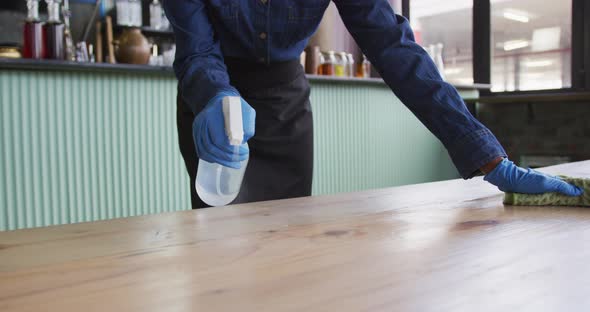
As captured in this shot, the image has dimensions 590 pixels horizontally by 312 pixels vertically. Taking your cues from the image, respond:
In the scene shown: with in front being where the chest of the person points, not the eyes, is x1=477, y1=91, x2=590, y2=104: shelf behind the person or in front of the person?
behind

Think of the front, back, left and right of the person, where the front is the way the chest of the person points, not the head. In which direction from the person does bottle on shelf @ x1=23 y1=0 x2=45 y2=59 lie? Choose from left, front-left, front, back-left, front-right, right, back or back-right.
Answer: back-right

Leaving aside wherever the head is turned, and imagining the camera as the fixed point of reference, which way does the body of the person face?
toward the camera

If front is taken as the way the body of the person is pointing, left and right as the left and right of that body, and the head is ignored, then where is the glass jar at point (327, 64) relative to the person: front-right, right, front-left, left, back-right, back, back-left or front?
back

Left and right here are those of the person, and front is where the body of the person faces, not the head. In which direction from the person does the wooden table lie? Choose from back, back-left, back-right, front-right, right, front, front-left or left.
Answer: front

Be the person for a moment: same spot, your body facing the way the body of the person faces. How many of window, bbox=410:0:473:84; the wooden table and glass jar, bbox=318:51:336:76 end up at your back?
2

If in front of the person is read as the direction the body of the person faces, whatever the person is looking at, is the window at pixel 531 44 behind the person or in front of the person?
behind

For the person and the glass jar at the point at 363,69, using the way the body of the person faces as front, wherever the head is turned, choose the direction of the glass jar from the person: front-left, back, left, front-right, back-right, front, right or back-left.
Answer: back
